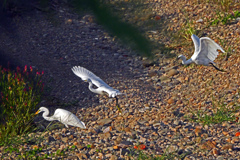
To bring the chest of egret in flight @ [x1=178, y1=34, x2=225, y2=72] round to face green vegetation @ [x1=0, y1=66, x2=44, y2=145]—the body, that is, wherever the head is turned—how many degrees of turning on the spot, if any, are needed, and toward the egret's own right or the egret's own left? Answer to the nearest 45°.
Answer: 0° — it already faces it

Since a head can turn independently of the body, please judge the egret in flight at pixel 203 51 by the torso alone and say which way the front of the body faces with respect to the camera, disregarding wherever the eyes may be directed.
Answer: to the viewer's left
